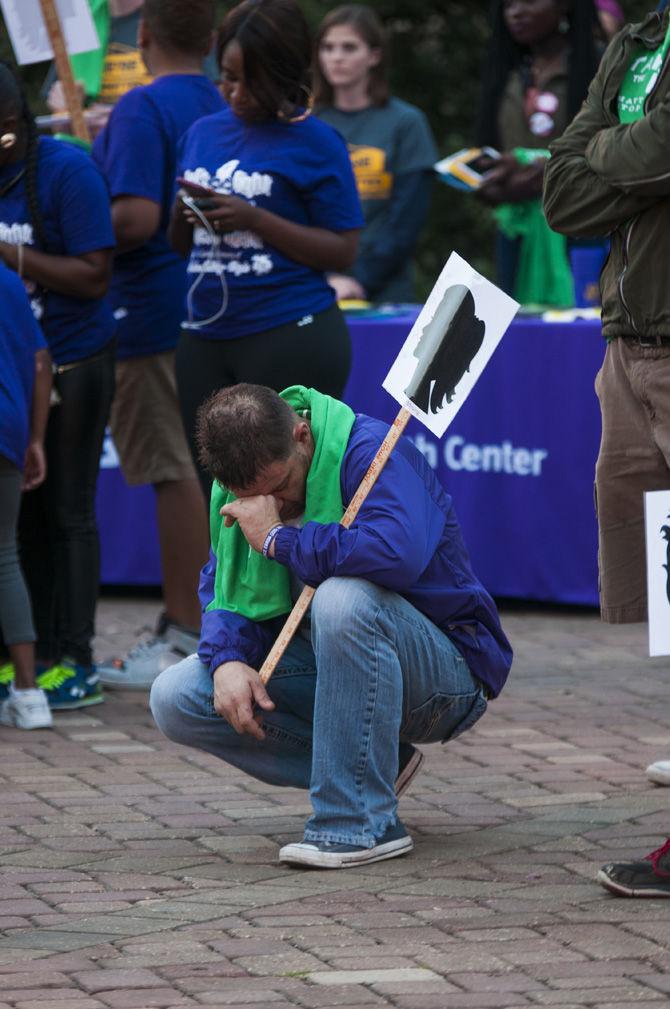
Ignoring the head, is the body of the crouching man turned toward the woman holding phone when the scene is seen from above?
no

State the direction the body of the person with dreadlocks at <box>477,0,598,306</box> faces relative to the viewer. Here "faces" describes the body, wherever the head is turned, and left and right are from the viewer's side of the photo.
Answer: facing the viewer and to the left of the viewer

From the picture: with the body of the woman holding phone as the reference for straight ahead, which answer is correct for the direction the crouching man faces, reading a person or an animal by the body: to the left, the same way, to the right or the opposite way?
the same way

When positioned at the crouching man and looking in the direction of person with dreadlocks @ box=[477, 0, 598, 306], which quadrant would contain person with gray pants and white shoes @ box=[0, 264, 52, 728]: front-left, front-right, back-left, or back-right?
front-left

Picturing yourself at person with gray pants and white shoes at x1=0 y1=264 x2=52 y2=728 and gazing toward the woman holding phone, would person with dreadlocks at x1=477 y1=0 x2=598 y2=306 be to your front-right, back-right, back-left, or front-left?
front-left

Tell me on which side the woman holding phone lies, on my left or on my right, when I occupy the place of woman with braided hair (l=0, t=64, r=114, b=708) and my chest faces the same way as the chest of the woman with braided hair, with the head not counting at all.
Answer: on my left

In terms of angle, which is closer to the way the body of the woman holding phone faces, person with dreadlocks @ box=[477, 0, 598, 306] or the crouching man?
the crouching man

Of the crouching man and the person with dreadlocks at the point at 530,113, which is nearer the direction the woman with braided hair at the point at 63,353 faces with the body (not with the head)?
the crouching man

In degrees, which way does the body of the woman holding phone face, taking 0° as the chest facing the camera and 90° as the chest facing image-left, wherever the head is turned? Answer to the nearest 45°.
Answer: approximately 45°

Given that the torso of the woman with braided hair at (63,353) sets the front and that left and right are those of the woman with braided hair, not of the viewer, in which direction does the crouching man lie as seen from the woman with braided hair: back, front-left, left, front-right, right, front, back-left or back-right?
front-left

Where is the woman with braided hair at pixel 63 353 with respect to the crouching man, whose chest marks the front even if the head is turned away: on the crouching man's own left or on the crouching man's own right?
on the crouching man's own right

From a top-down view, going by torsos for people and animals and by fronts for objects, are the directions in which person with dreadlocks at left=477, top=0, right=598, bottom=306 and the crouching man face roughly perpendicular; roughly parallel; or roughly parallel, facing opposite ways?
roughly parallel

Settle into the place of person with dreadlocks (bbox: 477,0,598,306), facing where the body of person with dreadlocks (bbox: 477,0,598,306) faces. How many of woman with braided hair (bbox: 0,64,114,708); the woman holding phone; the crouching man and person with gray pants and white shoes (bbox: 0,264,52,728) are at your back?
0

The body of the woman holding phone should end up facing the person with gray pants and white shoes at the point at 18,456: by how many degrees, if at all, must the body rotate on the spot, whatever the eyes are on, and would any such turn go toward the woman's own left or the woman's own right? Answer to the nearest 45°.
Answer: approximately 45° to the woman's own right

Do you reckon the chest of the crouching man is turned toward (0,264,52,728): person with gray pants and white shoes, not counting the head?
no

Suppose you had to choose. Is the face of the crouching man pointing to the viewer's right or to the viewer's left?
to the viewer's left
